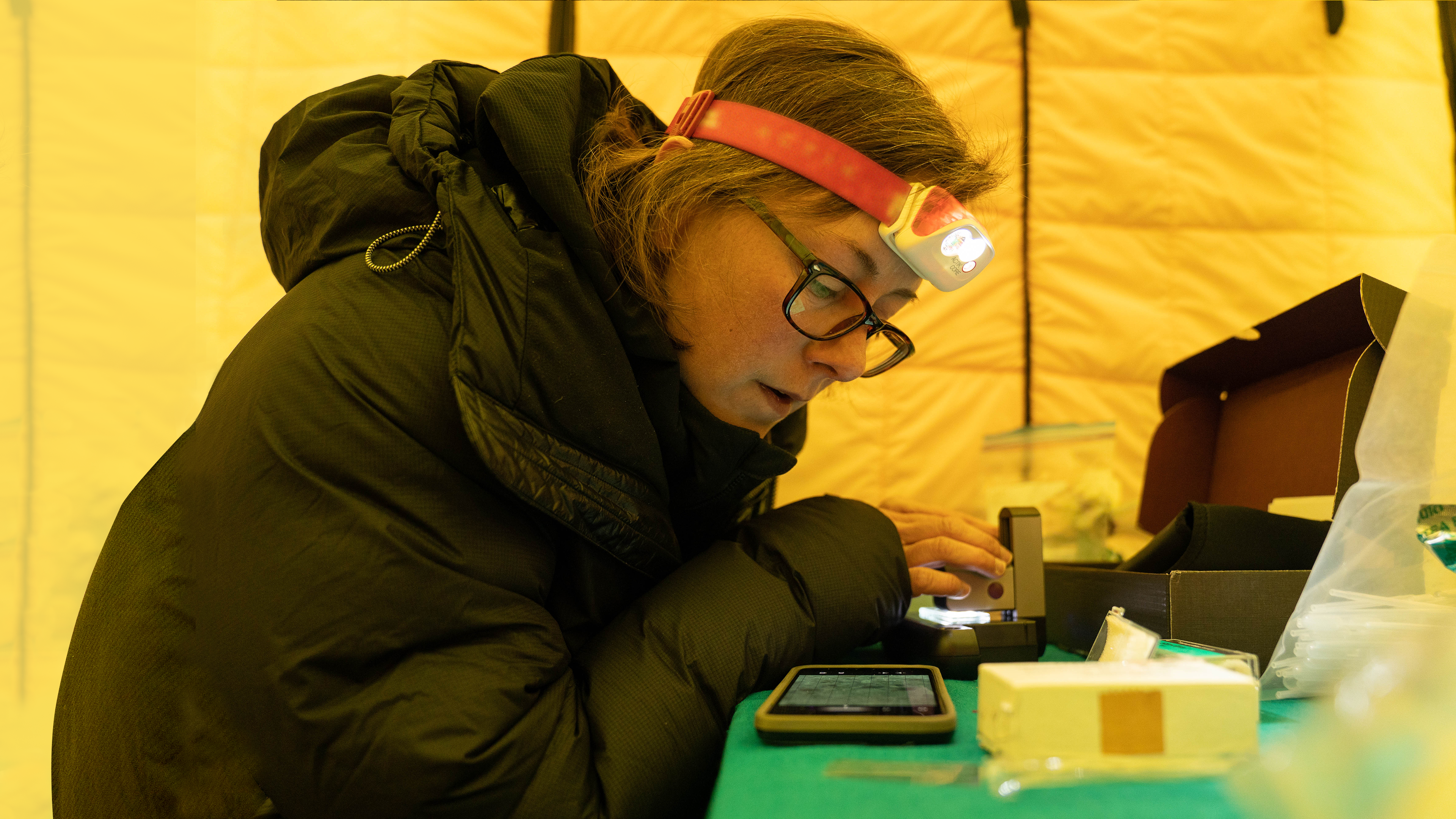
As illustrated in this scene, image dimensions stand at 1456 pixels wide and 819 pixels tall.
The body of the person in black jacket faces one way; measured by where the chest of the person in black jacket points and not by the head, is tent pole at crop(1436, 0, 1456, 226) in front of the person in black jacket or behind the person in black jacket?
in front

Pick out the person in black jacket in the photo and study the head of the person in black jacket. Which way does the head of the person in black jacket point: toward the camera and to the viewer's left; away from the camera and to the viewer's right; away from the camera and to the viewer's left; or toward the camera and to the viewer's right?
toward the camera and to the viewer's right

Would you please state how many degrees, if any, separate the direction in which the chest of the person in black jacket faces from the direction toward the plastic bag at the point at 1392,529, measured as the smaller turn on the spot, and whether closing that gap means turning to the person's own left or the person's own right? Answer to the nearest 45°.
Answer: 0° — they already face it

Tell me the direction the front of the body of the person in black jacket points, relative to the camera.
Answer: to the viewer's right

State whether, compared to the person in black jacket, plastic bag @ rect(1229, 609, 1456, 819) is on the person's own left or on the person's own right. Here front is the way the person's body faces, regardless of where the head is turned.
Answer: on the person's own right

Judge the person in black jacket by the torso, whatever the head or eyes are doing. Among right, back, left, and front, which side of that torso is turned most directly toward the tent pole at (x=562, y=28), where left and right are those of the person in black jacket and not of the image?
left

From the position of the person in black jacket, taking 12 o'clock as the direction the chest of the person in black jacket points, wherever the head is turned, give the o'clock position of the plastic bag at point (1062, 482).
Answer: The plastic bag is roughly at 11 o'clock from the person in black jacket.

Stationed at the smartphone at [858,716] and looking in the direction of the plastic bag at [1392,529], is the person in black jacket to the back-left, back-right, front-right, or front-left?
back-left
